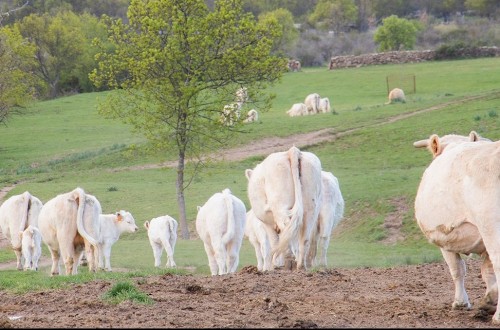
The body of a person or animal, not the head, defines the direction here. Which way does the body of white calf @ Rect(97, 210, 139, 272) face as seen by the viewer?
to the viewer's right

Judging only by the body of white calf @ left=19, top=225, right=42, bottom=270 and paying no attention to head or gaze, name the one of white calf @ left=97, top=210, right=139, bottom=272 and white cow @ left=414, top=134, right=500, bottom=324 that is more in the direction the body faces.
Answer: the white calf

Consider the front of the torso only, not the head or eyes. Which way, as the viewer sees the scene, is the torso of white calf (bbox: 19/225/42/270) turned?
away from the camera

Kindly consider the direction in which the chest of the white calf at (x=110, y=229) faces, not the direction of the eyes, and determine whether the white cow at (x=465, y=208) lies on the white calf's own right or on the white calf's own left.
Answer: on the white calf's own right

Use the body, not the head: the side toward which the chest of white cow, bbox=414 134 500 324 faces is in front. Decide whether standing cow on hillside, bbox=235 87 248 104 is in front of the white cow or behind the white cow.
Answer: in front

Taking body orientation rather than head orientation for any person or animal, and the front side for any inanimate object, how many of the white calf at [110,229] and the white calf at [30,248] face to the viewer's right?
1

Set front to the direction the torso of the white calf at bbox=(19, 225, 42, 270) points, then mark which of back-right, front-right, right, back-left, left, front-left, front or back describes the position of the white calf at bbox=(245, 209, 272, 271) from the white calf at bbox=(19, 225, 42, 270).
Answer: back-right

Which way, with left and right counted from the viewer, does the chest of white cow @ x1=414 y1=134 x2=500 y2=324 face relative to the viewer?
facing away from the viewer and to the left of the viewer

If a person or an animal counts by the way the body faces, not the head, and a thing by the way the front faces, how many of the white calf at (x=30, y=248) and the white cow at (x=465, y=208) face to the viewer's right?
0

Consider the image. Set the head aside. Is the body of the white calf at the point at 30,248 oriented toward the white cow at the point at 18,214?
yes
